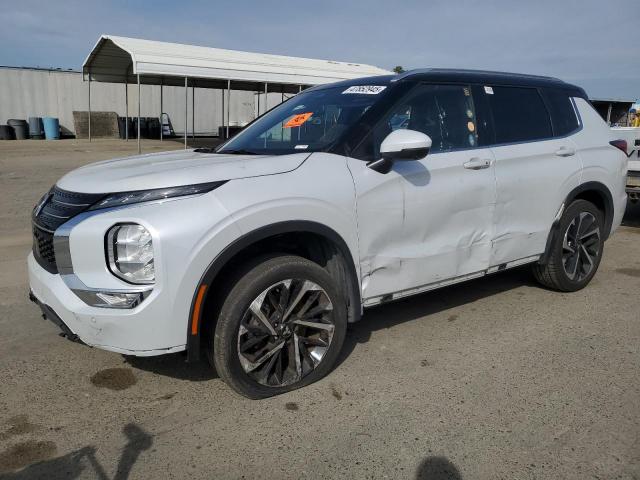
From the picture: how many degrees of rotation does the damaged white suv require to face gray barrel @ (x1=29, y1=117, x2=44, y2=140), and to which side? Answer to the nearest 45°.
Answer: approximately 90° to its right

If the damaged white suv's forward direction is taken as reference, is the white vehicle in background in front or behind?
behind

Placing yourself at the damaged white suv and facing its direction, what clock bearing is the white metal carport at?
The white metal carport is roughly at 4 o'clock from the damaged white suv.

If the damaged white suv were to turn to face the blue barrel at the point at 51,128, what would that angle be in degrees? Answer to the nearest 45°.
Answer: approximately 90° to its right

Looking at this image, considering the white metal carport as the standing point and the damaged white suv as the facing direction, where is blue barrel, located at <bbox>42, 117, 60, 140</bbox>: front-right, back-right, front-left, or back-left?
back-right

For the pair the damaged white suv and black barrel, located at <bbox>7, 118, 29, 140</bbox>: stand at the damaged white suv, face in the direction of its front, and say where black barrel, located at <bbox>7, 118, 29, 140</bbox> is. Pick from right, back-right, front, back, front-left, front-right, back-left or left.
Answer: right

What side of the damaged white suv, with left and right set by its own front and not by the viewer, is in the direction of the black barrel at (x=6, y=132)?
right

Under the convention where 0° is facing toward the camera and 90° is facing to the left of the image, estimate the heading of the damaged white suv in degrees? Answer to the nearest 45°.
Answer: approximately 45°

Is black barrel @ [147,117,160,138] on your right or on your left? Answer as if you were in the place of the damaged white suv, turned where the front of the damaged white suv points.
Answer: on your right
